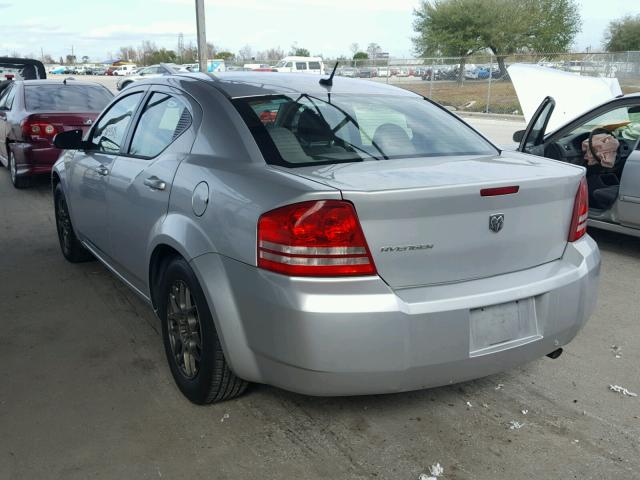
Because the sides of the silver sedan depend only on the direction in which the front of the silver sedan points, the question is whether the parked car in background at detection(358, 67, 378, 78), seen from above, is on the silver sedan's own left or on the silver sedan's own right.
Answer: on the silver sedan's own right

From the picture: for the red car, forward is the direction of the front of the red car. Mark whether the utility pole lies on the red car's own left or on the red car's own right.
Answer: on the red car's own right

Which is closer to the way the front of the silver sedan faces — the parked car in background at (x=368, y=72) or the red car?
the red car

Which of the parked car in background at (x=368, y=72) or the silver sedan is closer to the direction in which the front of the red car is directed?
the parked car in background

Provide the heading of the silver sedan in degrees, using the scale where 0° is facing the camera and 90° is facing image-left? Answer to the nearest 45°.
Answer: approximately 135°

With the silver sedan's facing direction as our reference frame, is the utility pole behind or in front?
in front

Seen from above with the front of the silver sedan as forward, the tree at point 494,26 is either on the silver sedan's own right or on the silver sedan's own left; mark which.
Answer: on the silver sedan's own right

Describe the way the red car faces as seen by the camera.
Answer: facing away from the viewer

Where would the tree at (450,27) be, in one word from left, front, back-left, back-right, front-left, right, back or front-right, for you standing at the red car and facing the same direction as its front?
front-right
